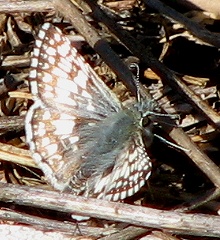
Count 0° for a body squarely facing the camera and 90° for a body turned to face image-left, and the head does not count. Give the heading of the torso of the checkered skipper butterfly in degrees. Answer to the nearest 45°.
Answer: approximately 225°

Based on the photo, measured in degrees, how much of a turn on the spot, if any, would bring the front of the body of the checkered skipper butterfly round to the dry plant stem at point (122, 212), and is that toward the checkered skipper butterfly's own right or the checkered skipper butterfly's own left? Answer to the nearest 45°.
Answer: approximately 90° to the checkered skipper butterfly's own right

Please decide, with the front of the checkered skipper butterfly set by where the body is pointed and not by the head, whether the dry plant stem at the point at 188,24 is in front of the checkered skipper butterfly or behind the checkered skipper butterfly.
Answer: in front

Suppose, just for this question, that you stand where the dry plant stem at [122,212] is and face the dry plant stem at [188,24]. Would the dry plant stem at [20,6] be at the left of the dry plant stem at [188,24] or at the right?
left

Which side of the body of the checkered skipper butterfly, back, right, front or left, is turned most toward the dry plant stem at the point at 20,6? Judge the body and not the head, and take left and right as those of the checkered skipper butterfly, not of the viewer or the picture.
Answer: left

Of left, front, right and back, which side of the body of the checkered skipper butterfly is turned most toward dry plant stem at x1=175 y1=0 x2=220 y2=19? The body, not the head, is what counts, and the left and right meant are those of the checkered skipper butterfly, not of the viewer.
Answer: front
